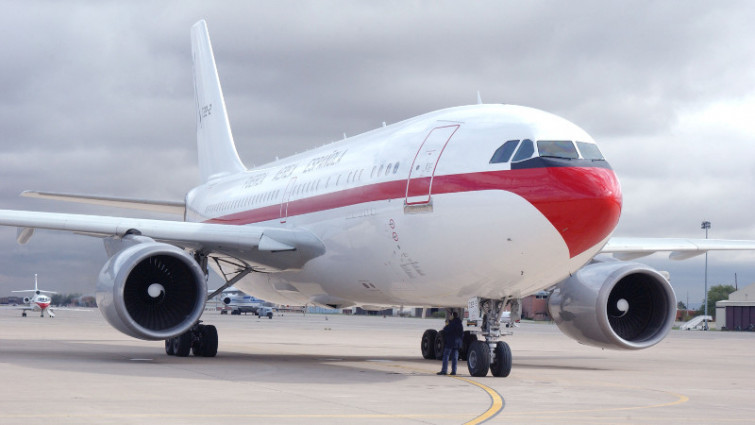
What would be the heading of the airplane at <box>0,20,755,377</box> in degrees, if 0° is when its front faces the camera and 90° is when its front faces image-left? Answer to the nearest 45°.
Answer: approximately 315°
